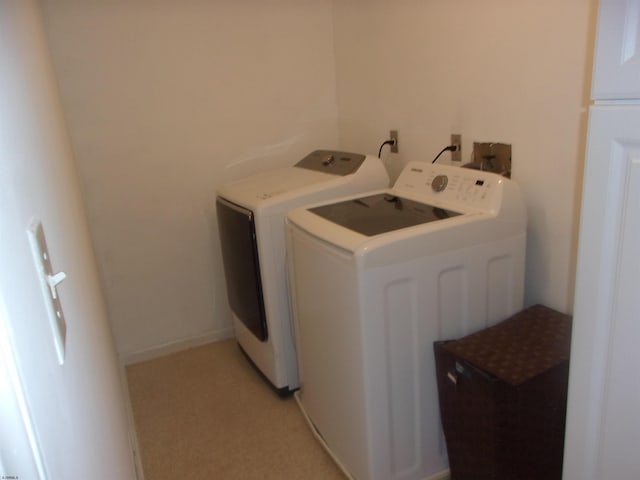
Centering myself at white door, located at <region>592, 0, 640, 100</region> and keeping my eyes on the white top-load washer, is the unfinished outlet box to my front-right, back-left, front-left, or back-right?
front-right

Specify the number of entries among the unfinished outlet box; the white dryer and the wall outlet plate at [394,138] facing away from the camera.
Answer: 0

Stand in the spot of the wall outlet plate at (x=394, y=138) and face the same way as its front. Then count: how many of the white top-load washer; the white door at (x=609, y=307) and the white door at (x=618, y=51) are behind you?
0

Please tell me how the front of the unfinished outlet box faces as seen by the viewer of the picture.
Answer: facing the viewer and to the left of the viewer

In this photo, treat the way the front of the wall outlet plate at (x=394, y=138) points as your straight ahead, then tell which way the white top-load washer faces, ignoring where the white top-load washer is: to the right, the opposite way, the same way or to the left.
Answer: the same way

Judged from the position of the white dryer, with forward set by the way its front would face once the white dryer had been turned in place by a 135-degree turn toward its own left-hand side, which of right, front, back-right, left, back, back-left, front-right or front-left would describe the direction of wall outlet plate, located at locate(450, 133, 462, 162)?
front

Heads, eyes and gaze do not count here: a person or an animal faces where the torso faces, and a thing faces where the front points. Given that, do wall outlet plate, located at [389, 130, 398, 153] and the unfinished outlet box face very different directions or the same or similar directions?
same or similar directions

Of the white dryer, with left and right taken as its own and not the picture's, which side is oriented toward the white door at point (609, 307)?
left

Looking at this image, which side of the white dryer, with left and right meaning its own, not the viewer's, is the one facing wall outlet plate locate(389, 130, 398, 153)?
back

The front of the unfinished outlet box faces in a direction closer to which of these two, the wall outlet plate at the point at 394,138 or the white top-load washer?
the white top-load washer

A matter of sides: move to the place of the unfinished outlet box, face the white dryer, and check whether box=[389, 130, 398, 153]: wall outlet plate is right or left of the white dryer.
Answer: right

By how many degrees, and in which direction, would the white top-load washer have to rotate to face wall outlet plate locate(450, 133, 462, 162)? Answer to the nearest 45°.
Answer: approximately 135° to its right

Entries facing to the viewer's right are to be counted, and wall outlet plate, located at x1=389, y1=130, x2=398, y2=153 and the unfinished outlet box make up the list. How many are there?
0

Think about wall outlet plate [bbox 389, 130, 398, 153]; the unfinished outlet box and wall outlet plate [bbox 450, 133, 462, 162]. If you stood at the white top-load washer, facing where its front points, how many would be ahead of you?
0

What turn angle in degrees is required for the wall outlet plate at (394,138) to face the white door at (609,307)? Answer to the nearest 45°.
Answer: approximately 45° to its left

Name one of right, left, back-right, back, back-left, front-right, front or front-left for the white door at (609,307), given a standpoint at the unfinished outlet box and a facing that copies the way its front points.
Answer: front-left

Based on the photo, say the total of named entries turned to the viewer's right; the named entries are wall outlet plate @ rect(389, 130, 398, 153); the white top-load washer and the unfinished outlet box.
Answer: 0
